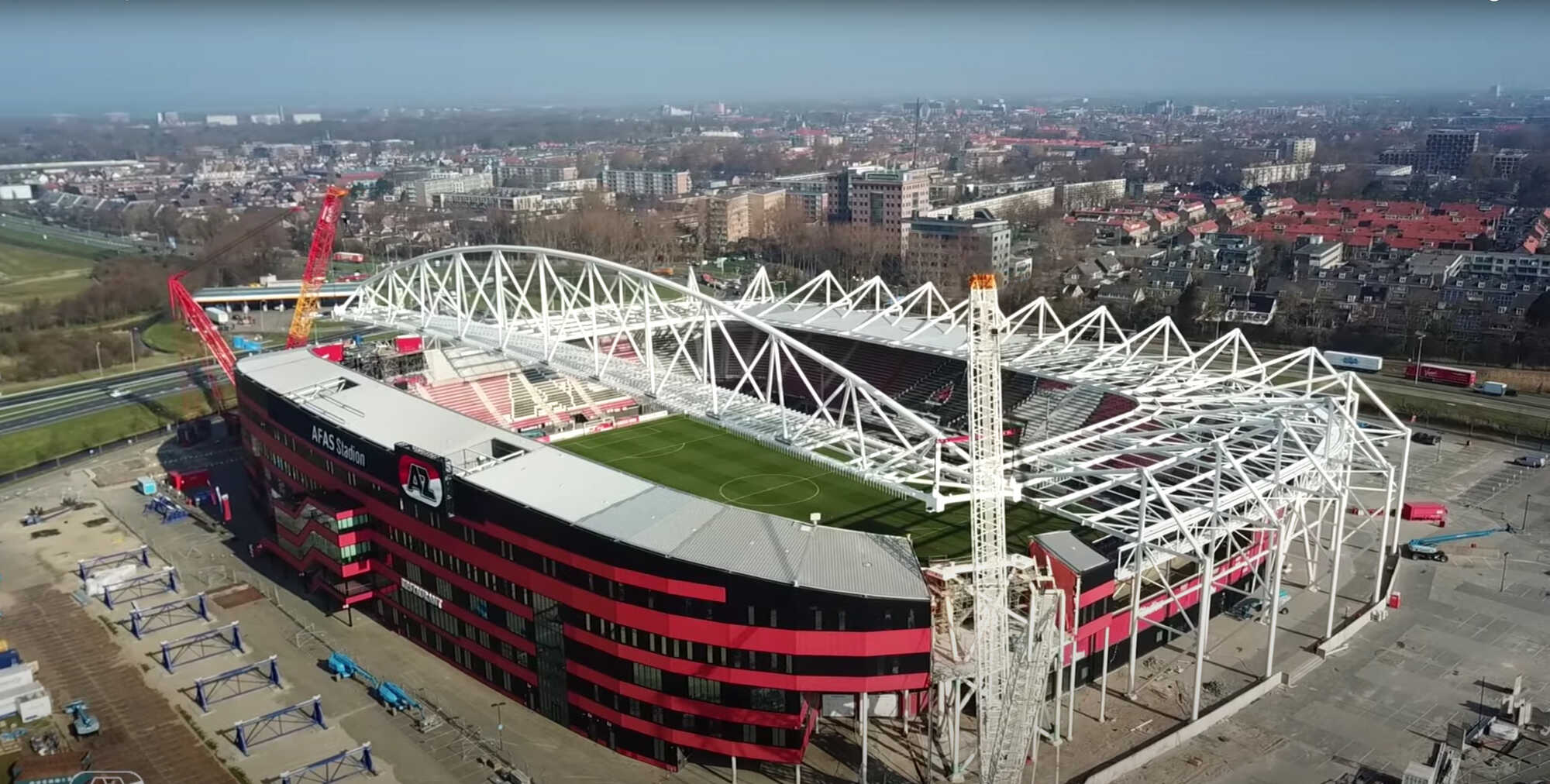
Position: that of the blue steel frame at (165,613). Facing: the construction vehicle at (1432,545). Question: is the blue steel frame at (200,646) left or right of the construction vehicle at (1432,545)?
right

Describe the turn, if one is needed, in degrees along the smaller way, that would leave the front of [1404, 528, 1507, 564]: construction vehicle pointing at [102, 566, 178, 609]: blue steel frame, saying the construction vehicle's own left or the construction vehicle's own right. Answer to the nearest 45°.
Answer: approximately 135° to the construction vehicle's own right

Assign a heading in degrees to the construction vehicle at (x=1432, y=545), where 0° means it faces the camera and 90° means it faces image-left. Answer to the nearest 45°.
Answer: approximately 270°

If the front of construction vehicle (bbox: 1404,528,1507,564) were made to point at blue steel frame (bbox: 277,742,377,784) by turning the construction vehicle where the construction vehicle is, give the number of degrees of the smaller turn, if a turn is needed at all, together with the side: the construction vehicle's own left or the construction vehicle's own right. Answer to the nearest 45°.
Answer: approximately 135° to the construction vehicle's own right

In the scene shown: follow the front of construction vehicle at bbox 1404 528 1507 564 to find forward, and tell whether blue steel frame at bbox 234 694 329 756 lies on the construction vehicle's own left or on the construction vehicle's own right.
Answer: on the construction vehicle's own right

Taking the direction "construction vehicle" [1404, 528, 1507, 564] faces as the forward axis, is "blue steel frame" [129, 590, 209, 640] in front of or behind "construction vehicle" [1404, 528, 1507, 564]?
behind

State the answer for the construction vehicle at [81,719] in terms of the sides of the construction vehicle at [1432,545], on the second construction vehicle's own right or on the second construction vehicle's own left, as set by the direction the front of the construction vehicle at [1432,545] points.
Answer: on the second construction vehicle's own right

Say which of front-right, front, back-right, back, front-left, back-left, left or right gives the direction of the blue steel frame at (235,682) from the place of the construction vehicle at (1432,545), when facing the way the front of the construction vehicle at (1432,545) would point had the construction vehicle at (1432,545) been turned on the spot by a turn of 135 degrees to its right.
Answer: front
